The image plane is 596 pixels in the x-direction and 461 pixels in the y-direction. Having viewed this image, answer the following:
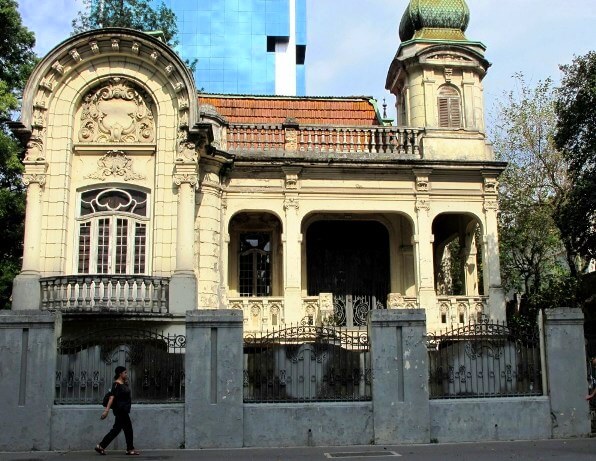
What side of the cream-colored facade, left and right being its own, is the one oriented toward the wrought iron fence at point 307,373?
front

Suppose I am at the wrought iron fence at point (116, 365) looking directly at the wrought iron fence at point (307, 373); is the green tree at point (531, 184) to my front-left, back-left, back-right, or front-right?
front-left

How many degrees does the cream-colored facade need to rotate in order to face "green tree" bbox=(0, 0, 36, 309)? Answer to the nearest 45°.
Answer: approximately 135° to its right

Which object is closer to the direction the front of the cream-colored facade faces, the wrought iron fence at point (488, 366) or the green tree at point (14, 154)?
the wrought iron fence

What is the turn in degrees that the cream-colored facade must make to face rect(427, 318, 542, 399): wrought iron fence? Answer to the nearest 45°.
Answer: approximately 45° to its left

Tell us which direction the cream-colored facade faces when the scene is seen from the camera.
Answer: facing the viewer

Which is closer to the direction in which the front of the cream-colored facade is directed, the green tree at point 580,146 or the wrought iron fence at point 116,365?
the wrought iron fence

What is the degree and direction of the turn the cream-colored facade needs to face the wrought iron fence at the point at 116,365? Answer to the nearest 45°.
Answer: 0° — it already faces it

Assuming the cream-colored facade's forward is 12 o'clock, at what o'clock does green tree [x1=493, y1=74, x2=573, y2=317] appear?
The green tree is roughly at 8 o'clock from the cream-colored facade.

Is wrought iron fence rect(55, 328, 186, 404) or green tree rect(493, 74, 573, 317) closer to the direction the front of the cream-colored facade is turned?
the wrought iron fence

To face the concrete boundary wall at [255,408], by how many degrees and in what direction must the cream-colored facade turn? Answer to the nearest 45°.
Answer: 0° — it already faces it

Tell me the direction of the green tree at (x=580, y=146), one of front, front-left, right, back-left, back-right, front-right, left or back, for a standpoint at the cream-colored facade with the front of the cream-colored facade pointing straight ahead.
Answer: left
